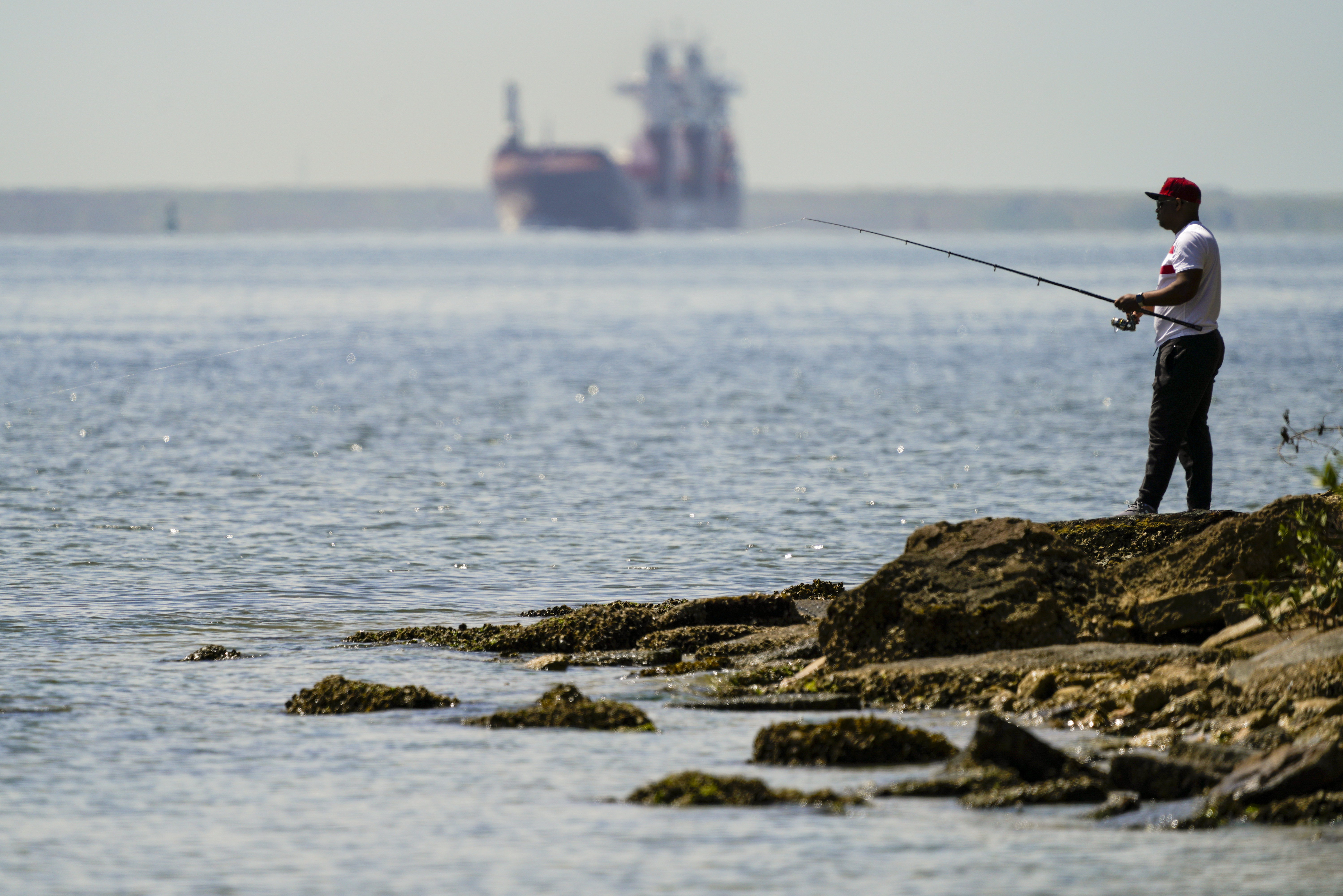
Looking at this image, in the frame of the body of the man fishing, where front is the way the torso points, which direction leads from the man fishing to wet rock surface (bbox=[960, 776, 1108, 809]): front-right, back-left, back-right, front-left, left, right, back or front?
left

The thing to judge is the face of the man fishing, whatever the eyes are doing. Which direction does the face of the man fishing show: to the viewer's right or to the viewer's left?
to the viewer's left

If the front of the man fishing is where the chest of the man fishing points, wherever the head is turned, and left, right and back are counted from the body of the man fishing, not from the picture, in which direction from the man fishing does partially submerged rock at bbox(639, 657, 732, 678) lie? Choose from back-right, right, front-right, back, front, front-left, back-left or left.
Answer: front-left

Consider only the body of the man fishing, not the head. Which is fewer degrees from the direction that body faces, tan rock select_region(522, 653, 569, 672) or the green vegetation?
the tan rock

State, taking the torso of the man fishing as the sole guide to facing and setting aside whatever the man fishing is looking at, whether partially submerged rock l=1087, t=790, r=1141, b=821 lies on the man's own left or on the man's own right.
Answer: on the man's own left

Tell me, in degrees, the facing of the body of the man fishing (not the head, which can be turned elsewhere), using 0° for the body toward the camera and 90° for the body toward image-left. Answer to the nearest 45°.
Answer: approximately 90°

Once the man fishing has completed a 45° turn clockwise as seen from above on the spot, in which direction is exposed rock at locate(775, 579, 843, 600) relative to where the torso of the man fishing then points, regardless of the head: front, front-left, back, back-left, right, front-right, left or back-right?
front-left

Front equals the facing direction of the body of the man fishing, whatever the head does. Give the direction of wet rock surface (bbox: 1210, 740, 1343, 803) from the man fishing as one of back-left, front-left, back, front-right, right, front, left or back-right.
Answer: left

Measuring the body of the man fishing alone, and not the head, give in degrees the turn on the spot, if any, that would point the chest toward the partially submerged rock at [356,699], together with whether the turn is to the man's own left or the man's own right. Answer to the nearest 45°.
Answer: approximately 45° to the man's own left

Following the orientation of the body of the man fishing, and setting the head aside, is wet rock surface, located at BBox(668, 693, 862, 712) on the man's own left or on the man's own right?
on the man's own left

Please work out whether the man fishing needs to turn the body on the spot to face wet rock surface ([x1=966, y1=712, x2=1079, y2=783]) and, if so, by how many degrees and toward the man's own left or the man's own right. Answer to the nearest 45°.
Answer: approximately 90° to the man's own left

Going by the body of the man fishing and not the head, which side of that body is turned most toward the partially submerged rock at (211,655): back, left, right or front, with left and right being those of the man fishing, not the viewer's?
front

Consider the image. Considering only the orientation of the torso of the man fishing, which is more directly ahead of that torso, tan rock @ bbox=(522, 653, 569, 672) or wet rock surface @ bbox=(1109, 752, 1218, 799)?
the tan rock
